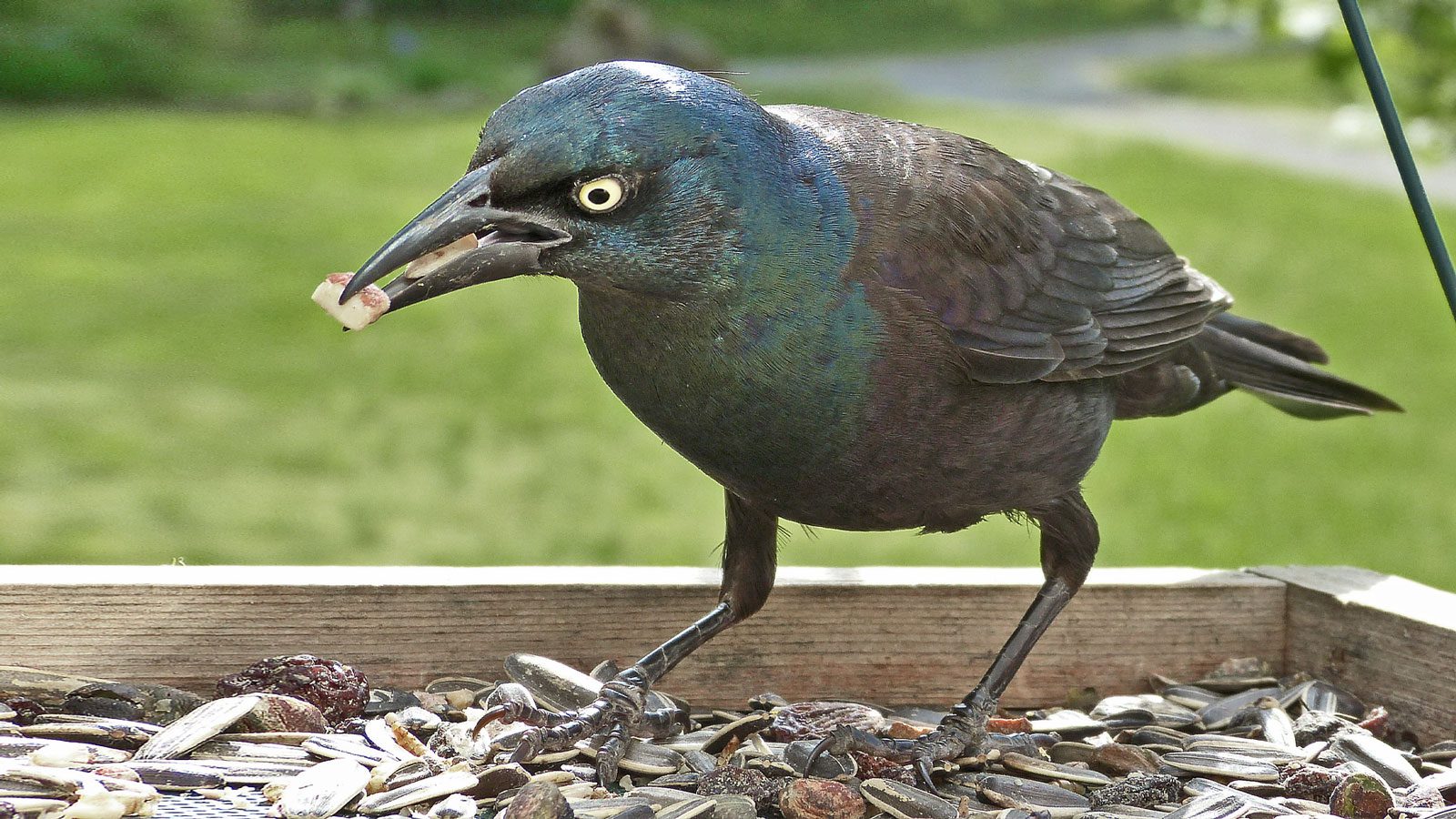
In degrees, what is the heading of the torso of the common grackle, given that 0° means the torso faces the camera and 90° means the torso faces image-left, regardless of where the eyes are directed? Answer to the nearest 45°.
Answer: approximately 45°

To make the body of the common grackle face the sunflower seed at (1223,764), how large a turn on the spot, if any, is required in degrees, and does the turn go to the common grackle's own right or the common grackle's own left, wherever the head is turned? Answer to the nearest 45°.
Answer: approximately 180°

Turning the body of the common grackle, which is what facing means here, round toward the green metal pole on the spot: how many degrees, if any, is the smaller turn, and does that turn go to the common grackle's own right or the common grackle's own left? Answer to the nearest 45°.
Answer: approximately 135° to the common grackle's own left

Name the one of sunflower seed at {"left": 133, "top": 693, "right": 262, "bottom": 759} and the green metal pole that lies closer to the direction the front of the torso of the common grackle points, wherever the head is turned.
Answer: the sunflower seed
